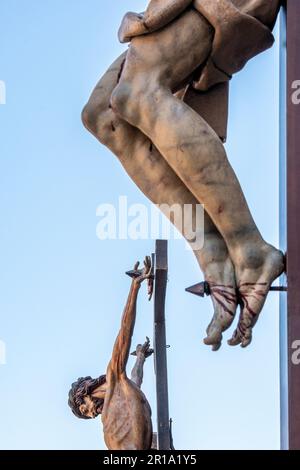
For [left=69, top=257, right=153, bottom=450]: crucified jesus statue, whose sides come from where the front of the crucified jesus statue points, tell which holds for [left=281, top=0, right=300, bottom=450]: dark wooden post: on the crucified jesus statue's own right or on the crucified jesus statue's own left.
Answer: on the crucified jesus statue's own left

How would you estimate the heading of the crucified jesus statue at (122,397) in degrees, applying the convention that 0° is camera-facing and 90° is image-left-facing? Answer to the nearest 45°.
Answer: approximately 90°

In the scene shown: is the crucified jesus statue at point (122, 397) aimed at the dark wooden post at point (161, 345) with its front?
no
